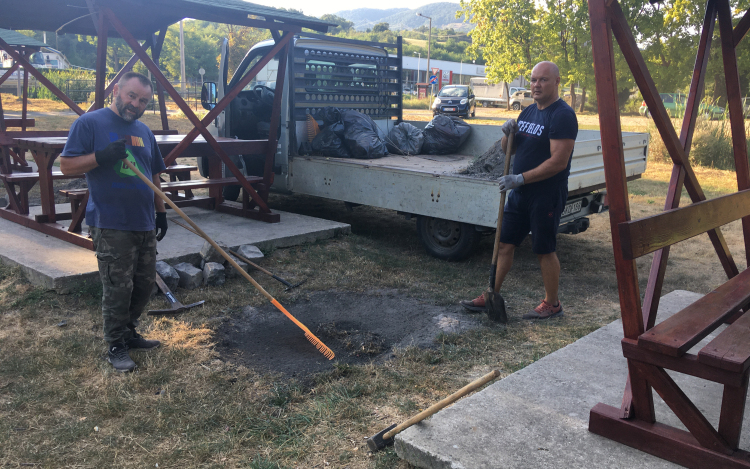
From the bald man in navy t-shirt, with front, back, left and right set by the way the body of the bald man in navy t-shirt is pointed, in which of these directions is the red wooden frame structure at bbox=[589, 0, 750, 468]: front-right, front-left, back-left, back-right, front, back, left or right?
front-left

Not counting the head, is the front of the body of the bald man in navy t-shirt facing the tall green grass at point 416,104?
no

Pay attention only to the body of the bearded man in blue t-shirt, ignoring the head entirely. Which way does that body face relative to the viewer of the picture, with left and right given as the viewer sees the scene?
facing the viewer and to the right of the viewer

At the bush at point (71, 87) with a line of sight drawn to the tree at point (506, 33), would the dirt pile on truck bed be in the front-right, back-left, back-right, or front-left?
front-right

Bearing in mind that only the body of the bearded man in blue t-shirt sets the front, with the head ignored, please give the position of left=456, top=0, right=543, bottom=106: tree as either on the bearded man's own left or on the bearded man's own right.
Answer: on the bearded man's own left

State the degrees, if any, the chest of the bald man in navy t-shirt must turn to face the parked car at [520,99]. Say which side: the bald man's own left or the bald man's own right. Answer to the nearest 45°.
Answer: approximately 135° to the bald man's own right

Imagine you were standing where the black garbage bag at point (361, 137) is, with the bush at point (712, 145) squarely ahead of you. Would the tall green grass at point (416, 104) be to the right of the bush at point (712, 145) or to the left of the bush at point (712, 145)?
left

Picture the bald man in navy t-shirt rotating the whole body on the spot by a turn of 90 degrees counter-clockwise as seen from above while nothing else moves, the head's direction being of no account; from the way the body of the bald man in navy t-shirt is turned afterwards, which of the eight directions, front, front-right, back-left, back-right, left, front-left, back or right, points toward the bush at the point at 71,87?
back

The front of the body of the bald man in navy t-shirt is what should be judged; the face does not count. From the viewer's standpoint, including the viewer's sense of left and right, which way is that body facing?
facing the viewer and to the left of the viewer

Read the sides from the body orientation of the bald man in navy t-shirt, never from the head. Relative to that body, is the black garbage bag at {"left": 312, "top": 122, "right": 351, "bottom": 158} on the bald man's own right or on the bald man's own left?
on the bald man's own right

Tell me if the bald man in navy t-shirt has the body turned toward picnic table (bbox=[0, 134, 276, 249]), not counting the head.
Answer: no

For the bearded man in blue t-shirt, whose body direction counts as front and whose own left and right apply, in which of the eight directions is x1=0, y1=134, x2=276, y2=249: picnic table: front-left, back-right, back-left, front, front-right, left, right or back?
back-left

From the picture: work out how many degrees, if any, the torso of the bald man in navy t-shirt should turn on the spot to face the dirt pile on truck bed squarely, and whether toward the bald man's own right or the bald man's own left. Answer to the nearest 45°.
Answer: approximately 135° to the bald man's own right

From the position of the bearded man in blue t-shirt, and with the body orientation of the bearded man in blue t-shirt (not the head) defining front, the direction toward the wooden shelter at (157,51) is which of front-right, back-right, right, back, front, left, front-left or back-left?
back-left

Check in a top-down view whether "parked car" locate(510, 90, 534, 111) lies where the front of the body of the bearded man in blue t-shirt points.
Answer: no

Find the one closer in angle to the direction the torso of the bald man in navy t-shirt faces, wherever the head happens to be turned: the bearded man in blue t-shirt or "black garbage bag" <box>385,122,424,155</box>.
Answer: the bearded man in blue t-shirt

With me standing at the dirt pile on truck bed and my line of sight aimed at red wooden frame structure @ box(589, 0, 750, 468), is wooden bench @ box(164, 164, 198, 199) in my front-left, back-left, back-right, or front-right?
back-right
